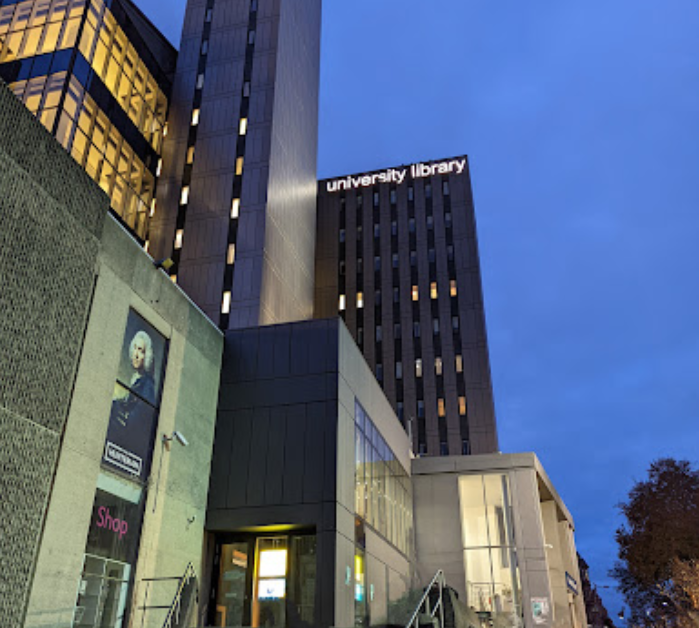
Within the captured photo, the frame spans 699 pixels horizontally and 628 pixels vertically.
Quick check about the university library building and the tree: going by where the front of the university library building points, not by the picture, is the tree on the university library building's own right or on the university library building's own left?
on the university library building's own left

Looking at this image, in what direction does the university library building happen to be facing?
toward the camera
